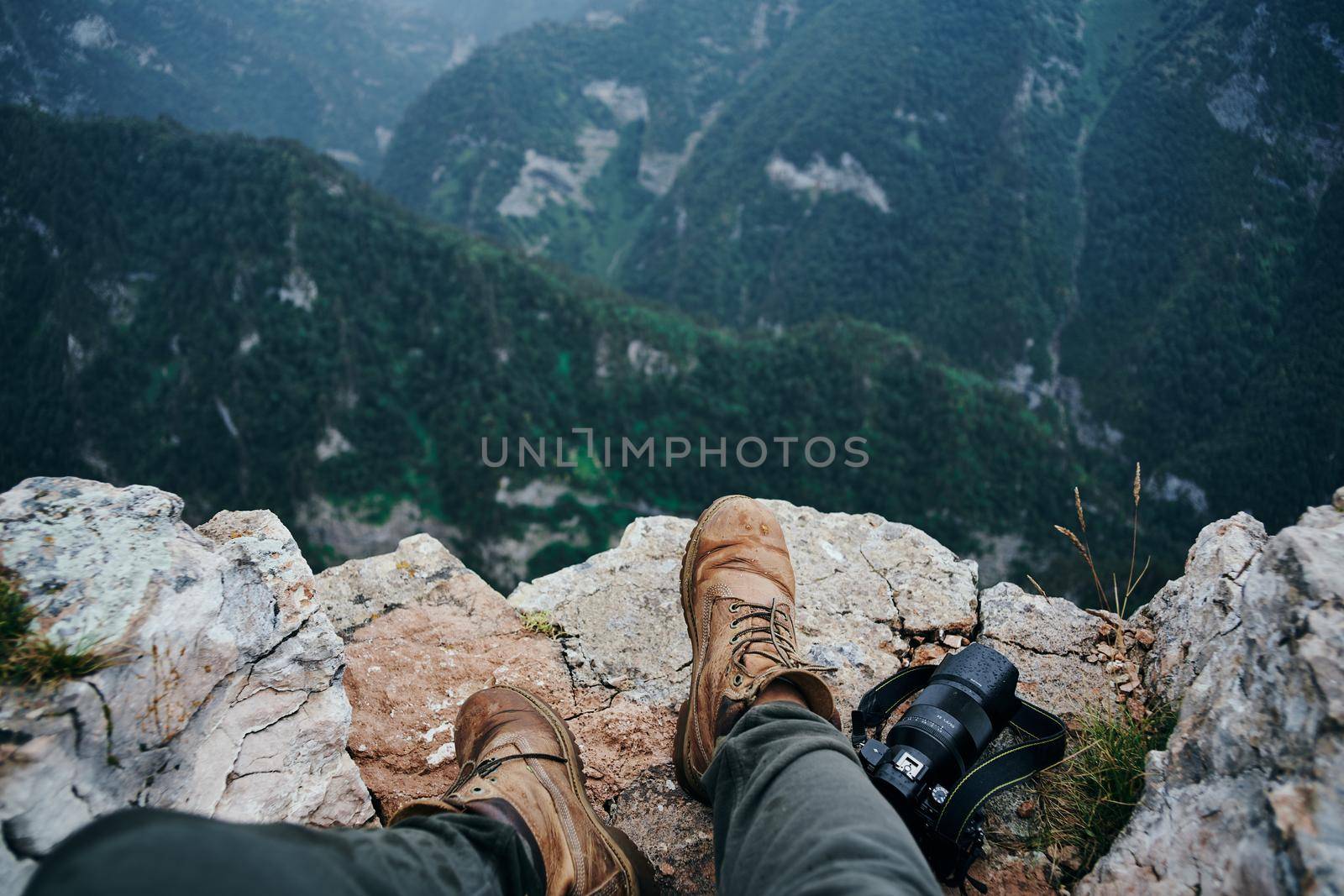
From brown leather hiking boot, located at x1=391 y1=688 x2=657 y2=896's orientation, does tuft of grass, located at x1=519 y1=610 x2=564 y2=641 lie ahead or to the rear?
ahead

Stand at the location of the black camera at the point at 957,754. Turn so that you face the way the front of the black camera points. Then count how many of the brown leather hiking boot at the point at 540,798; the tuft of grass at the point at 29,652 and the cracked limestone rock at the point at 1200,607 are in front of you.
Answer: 1

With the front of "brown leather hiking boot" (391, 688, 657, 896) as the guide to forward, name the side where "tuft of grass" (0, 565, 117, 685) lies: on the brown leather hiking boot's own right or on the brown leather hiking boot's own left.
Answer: on the brown leather hiking boot's own left

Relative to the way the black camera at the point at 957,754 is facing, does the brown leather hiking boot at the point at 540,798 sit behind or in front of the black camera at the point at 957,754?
behind

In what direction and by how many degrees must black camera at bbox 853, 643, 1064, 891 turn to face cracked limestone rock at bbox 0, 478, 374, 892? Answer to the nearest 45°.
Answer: approximately 180°

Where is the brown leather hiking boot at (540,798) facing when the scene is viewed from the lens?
facing away from the viewer and to the left of the viewer

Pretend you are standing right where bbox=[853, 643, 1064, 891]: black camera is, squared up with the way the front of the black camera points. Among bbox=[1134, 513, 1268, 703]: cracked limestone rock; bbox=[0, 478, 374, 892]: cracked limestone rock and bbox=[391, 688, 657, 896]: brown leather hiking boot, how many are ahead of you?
1

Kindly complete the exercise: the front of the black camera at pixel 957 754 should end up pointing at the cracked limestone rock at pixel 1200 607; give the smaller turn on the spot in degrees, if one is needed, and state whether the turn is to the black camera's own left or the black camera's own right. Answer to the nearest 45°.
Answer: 0° — it already faces it

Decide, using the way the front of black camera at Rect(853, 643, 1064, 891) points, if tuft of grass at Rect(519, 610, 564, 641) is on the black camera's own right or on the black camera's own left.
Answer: on the black camera's own left

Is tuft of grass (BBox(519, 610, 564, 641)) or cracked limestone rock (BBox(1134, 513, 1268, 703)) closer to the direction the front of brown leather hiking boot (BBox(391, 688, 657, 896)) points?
the tuft of grass

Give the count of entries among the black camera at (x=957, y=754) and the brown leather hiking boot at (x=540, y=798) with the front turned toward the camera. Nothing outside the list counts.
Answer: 0

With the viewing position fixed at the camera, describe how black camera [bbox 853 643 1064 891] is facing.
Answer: facing away from the viewer and to the right of the viewer

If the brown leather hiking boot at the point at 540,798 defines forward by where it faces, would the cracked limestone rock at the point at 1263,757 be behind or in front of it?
behind
